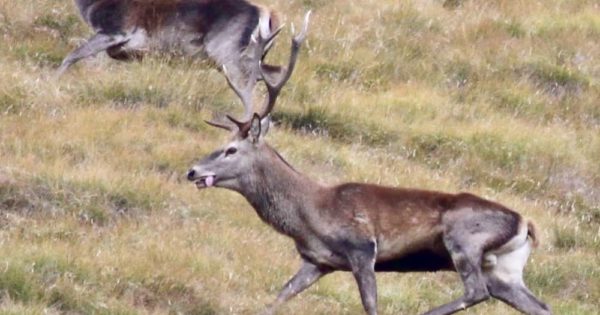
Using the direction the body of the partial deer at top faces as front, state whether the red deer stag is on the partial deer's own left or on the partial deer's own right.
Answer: on the partial deer's own left

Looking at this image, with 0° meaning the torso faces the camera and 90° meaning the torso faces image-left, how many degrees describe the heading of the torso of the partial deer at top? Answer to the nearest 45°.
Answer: approximately 90°

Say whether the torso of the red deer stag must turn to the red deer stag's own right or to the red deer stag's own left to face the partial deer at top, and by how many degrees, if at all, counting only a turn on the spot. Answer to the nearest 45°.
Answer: approximately 45° to the red deer stag's own right

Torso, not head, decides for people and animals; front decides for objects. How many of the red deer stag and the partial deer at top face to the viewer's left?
2

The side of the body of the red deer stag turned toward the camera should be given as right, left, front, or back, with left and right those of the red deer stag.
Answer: left
